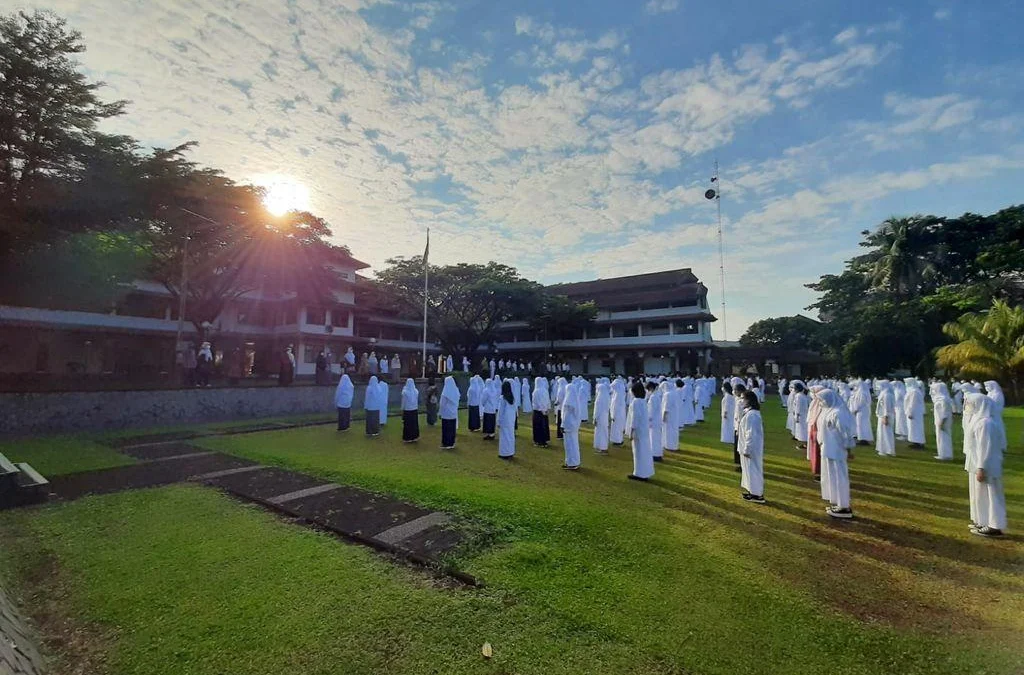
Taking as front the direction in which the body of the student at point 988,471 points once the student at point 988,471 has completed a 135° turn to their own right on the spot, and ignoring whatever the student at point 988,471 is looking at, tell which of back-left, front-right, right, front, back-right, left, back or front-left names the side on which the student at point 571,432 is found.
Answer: back-left

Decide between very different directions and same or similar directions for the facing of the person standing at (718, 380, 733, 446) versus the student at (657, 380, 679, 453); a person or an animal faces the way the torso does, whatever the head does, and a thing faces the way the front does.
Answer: same or similar directions

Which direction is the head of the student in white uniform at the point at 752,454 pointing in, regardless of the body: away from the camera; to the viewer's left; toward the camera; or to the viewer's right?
to the viewer's left

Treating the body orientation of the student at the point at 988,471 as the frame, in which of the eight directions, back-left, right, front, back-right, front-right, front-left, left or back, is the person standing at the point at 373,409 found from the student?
front

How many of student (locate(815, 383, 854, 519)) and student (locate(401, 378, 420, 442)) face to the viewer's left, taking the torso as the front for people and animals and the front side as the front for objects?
1

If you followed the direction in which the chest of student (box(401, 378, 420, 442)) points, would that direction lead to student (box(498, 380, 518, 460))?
no

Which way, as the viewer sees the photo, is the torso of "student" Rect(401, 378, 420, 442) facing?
away from the camera

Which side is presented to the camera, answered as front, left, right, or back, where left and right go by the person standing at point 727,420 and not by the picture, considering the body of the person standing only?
left

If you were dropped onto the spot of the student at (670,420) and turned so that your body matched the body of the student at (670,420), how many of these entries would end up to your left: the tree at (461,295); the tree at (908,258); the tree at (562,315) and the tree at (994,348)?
0

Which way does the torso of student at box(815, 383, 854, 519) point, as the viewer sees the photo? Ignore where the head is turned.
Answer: to the viewer's left

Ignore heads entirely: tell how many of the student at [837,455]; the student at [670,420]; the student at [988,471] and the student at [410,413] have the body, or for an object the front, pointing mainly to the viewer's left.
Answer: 3

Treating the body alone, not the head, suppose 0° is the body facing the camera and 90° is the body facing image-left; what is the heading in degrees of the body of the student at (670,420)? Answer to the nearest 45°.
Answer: approximately 90°

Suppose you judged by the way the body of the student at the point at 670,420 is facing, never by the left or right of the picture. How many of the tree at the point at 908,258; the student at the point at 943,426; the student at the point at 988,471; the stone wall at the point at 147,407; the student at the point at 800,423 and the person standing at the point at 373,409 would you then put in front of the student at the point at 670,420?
2

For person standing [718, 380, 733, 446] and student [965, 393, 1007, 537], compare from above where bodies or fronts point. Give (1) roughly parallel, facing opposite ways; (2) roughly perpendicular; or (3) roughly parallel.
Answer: roughly parallel

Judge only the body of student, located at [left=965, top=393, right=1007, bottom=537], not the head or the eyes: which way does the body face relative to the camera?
to the viewer's left

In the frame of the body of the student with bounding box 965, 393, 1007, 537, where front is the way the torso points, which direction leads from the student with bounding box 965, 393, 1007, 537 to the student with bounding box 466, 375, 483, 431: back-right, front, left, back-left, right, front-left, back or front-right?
front
